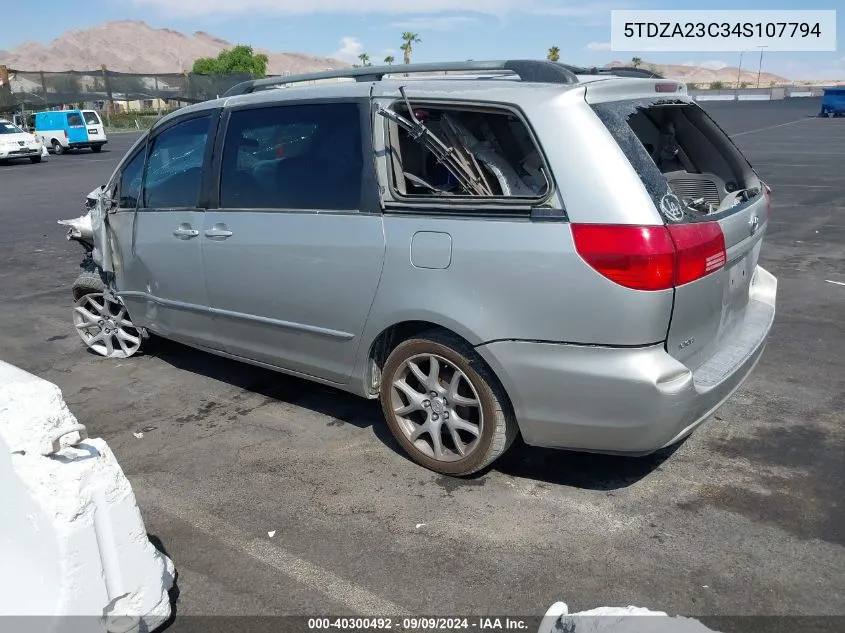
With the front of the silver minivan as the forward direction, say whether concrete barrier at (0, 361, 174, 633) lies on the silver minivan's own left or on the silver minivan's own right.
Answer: on the silver minivan's own left

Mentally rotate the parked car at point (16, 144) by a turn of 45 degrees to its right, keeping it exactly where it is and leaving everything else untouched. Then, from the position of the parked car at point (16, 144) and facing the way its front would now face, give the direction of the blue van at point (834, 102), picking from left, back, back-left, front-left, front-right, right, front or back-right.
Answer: left

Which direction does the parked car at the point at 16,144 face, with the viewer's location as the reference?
facing the viewer and to the right of the viewer

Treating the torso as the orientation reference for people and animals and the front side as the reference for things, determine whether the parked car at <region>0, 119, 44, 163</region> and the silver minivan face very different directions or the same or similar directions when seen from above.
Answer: very different directions

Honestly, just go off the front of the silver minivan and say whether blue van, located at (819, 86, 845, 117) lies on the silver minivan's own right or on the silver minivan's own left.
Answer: on the silver minivan's own right

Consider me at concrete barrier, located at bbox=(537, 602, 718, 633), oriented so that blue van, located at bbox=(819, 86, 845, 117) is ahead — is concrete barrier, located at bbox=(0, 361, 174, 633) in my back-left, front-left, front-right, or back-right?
back-left

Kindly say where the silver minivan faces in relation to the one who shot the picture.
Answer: facing away from the viewer and to the left of the viewer

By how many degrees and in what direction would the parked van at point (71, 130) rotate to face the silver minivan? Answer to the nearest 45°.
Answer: approximately 135° to its left

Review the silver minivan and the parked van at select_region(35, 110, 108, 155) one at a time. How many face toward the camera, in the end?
0

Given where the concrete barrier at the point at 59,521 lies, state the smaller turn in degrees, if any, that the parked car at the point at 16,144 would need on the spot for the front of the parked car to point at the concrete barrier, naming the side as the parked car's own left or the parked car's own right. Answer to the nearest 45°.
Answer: approximately 45° to the parked car's own right

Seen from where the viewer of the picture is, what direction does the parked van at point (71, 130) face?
facing away from the viewer and to the left of the viewer

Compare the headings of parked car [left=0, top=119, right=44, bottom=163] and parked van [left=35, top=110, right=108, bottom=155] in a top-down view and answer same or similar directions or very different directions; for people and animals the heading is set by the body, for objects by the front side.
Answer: very different directions

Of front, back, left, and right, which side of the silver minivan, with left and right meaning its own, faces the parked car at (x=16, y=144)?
front
